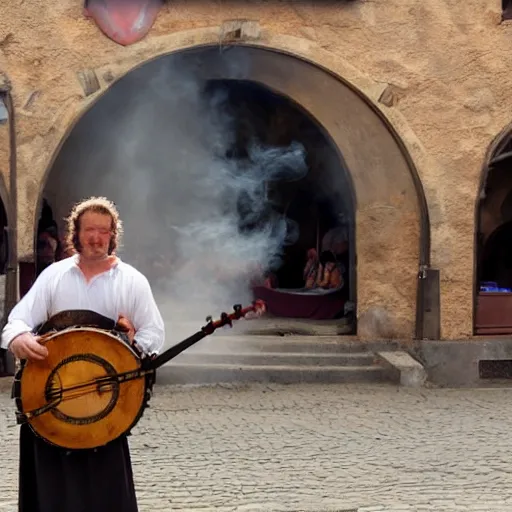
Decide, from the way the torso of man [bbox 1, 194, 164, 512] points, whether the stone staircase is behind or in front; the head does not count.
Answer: behind

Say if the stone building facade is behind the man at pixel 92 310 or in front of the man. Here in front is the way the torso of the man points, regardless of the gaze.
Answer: behind

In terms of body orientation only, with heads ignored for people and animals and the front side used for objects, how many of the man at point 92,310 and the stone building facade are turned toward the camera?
2

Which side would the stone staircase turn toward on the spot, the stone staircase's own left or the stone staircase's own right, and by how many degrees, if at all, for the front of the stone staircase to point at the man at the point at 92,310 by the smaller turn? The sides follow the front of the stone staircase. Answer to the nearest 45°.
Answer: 0° — it already faces them

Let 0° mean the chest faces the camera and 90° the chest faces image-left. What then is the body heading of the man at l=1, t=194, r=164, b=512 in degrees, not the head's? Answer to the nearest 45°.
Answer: approximately 0°

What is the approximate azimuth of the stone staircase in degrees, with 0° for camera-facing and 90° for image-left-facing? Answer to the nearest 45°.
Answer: approximately 0°
